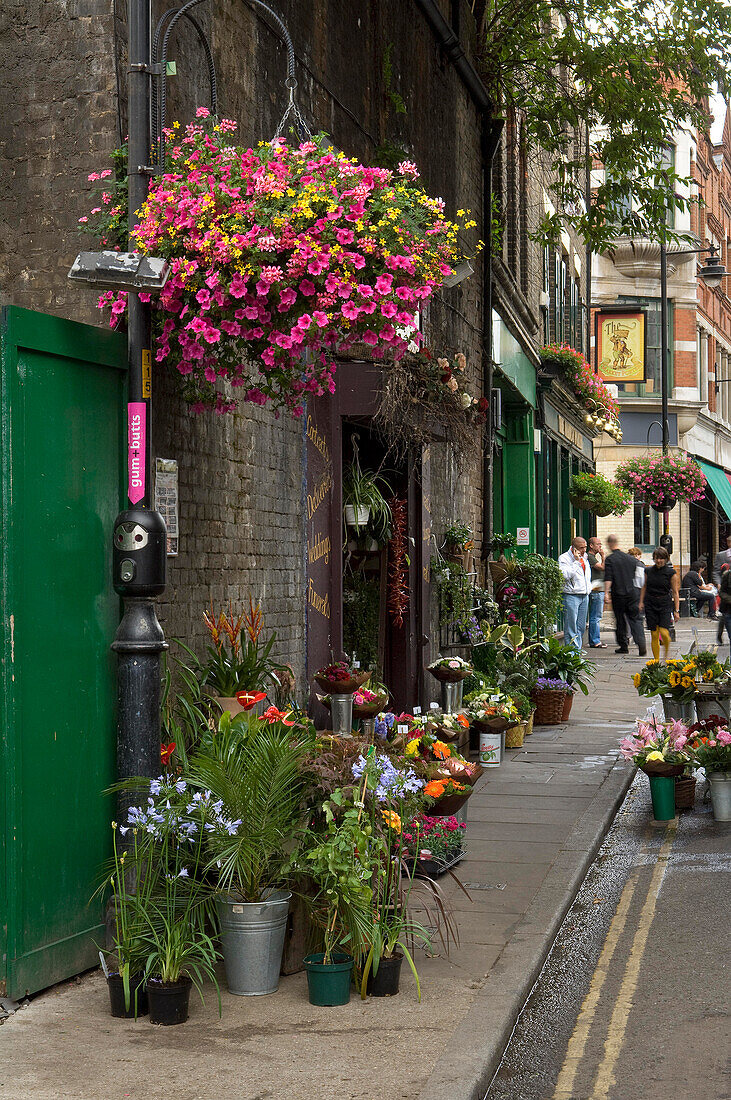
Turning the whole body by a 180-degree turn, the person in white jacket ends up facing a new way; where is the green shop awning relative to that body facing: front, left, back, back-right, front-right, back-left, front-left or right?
front-right

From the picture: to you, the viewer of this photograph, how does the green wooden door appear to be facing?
facing the viewer and to the right of the viewer

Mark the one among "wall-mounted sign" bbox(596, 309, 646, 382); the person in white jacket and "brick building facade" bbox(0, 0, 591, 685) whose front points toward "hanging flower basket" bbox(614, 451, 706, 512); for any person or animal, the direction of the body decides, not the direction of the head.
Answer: the wall-mounted sign

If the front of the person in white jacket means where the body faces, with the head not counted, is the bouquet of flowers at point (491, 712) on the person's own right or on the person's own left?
on the person's own right

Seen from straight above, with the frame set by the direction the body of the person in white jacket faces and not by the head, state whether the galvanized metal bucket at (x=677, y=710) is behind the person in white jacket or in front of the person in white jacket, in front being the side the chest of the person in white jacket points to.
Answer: in front

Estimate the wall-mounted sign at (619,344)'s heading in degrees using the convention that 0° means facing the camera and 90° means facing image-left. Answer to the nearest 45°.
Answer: approximately 0°

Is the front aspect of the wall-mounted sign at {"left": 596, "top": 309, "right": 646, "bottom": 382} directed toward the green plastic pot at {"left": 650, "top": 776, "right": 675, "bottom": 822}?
yes

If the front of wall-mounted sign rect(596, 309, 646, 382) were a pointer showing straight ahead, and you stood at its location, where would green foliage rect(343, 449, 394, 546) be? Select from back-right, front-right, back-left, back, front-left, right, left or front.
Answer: front

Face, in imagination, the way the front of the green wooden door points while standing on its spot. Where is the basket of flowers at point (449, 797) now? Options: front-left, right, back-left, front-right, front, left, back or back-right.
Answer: left

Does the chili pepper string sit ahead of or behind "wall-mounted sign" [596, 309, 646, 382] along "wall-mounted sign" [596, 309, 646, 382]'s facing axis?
ahead

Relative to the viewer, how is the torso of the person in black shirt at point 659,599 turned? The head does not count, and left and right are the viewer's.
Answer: facing the viewer

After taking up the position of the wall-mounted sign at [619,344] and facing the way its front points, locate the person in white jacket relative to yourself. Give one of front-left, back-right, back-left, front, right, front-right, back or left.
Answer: front

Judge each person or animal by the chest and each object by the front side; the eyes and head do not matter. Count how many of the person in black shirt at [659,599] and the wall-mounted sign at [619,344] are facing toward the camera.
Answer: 2
